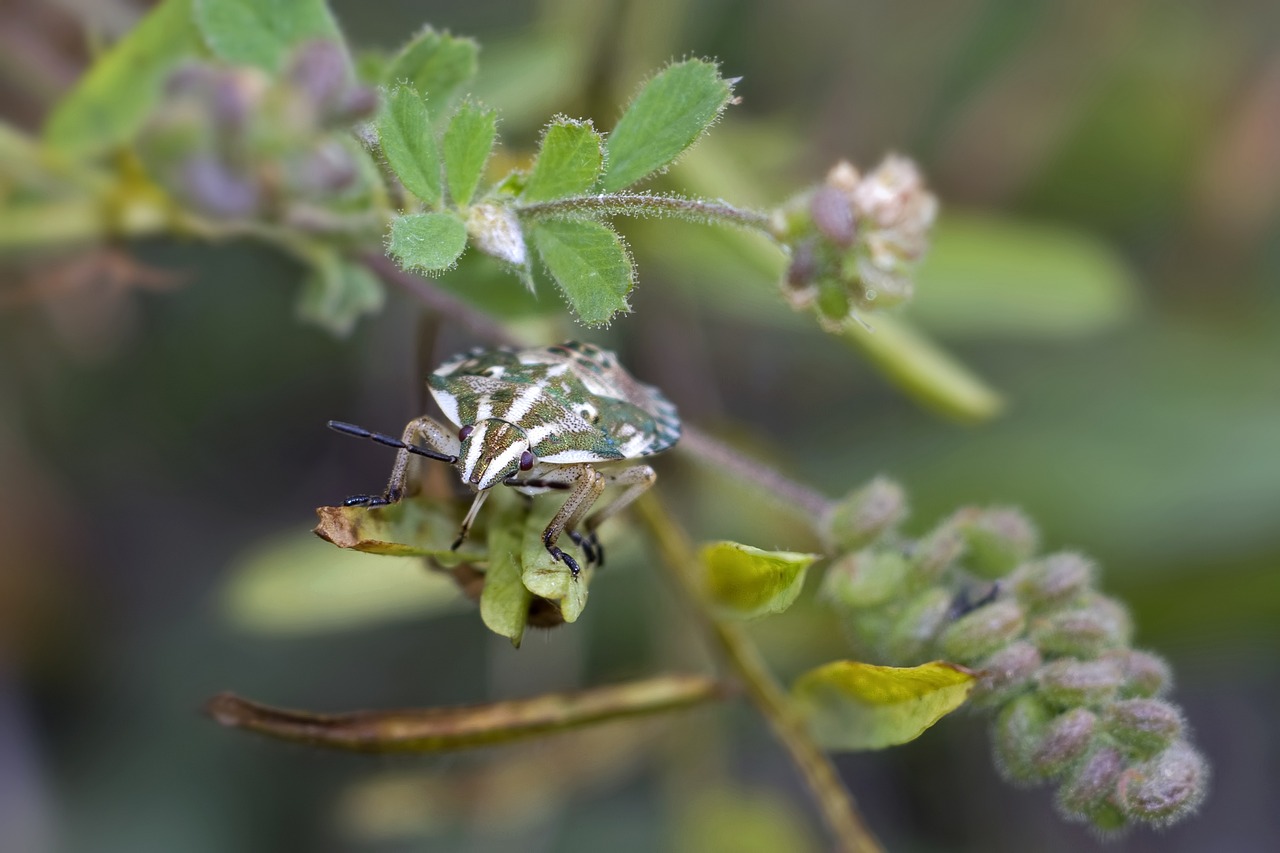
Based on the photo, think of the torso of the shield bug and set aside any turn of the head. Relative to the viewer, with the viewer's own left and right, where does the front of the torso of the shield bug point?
facing the viewer and to the left of the viewer
